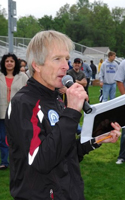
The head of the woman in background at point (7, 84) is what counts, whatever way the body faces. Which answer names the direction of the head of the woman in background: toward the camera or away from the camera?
toward the camera

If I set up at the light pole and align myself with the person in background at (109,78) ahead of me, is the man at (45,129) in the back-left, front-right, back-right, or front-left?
front-right

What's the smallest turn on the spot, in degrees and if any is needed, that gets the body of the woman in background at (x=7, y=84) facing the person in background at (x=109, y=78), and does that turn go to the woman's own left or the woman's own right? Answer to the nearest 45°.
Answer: approximately 135° to the woman's own left

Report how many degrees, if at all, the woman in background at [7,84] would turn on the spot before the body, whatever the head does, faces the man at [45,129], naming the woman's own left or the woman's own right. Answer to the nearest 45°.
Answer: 0° — they already face them

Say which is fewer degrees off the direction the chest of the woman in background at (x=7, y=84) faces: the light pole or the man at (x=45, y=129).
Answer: the man

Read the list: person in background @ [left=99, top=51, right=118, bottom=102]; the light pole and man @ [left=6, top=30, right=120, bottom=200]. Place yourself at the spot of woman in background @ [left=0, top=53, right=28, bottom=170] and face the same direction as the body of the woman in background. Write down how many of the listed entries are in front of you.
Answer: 1

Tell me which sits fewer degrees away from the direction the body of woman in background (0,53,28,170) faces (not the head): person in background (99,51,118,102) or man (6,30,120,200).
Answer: the man

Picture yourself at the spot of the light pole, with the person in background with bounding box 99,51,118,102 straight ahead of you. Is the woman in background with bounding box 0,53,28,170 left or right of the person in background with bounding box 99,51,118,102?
right

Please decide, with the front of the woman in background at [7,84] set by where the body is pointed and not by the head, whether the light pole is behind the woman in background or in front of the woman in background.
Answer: behind

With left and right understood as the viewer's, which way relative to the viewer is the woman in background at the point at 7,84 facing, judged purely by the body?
facing the viewer
